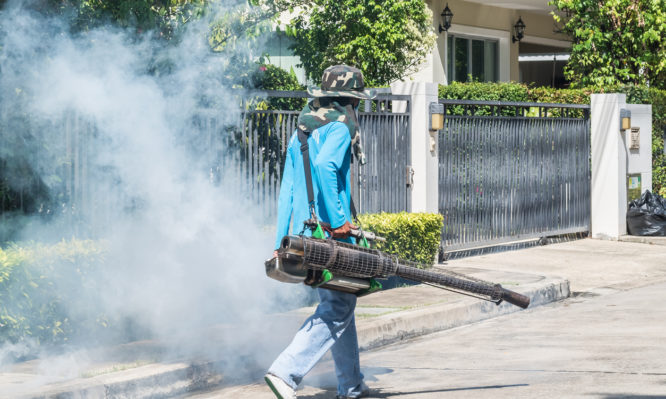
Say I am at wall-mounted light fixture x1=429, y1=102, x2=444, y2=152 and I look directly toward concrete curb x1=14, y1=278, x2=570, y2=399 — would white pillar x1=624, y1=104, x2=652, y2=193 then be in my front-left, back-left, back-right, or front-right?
back-left

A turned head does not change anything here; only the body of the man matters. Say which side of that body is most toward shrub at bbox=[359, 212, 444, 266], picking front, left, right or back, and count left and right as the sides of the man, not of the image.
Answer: left
